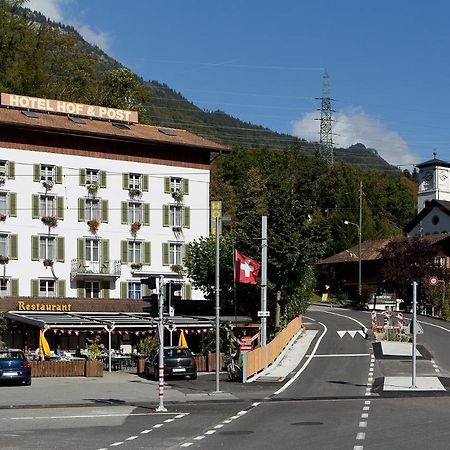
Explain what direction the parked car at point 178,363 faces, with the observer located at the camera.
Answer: facing away from the viewer and to the left of the viewer

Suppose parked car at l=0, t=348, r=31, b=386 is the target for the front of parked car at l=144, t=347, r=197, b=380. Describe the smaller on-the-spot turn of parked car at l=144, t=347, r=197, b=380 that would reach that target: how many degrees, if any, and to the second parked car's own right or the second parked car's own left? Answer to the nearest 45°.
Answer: approximately 45° to the second parked car's own left
